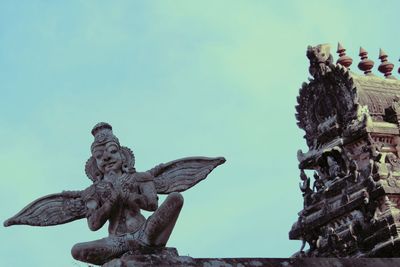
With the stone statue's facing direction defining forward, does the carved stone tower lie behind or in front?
behind

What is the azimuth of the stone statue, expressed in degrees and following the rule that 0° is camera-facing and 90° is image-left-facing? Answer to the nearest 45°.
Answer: approximately 0°
